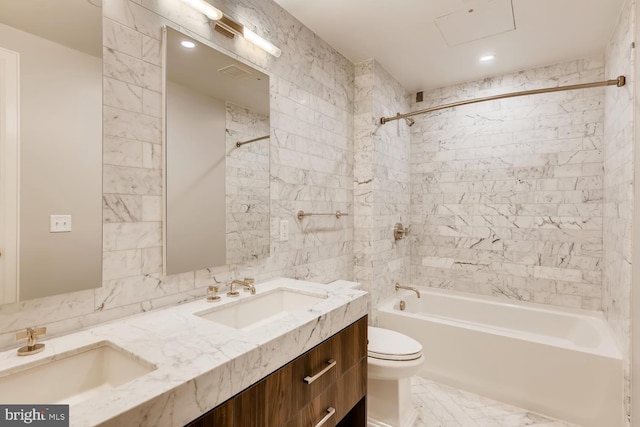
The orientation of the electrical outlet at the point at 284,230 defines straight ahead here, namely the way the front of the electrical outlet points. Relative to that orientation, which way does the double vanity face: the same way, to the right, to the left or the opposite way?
the same way

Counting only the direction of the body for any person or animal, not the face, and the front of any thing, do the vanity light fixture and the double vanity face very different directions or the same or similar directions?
same or similar directions

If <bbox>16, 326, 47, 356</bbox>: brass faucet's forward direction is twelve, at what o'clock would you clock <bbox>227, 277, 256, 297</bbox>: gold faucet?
<bbox>227, 277, 256, 297</bbox>: gold faucet is roughly at 10 o'clock from <bbox>16, 326, 47, 356</bbox>: brass faucet.

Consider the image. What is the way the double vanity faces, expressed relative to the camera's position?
facing the viewer and to the right of the viewer

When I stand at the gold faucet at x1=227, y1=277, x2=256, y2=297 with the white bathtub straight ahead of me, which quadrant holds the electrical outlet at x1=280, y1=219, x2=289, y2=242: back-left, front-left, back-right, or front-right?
front-left

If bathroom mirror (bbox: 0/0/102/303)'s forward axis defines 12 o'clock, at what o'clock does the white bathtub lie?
The white bathtub is roughly at 11 o'clock from the bathroom mirror.

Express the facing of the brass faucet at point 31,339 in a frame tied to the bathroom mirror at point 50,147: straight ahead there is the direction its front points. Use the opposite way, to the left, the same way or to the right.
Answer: the same way

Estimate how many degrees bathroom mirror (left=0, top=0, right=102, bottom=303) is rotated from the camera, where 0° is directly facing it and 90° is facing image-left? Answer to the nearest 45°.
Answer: approximately 315°

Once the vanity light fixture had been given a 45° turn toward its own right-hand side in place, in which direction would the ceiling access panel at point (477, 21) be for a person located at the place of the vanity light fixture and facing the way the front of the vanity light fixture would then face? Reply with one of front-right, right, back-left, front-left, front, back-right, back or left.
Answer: left

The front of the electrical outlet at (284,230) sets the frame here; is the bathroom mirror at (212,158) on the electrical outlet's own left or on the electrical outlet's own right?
on the electrical outlet's own right

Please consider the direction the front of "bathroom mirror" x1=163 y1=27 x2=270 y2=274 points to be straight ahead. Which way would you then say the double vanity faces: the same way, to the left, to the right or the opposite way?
the same way

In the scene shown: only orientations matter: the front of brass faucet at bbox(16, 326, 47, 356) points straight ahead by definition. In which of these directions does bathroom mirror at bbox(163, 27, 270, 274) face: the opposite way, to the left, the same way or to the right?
the same way

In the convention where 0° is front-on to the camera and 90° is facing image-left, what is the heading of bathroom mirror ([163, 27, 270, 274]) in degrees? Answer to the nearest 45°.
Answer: approximately 315°

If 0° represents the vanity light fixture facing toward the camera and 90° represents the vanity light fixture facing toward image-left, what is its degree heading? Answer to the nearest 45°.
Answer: approximately 315°

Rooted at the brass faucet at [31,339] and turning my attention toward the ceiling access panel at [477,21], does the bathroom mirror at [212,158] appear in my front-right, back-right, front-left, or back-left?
front-left

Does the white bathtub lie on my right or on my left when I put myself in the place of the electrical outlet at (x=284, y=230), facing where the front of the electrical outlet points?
on my left
